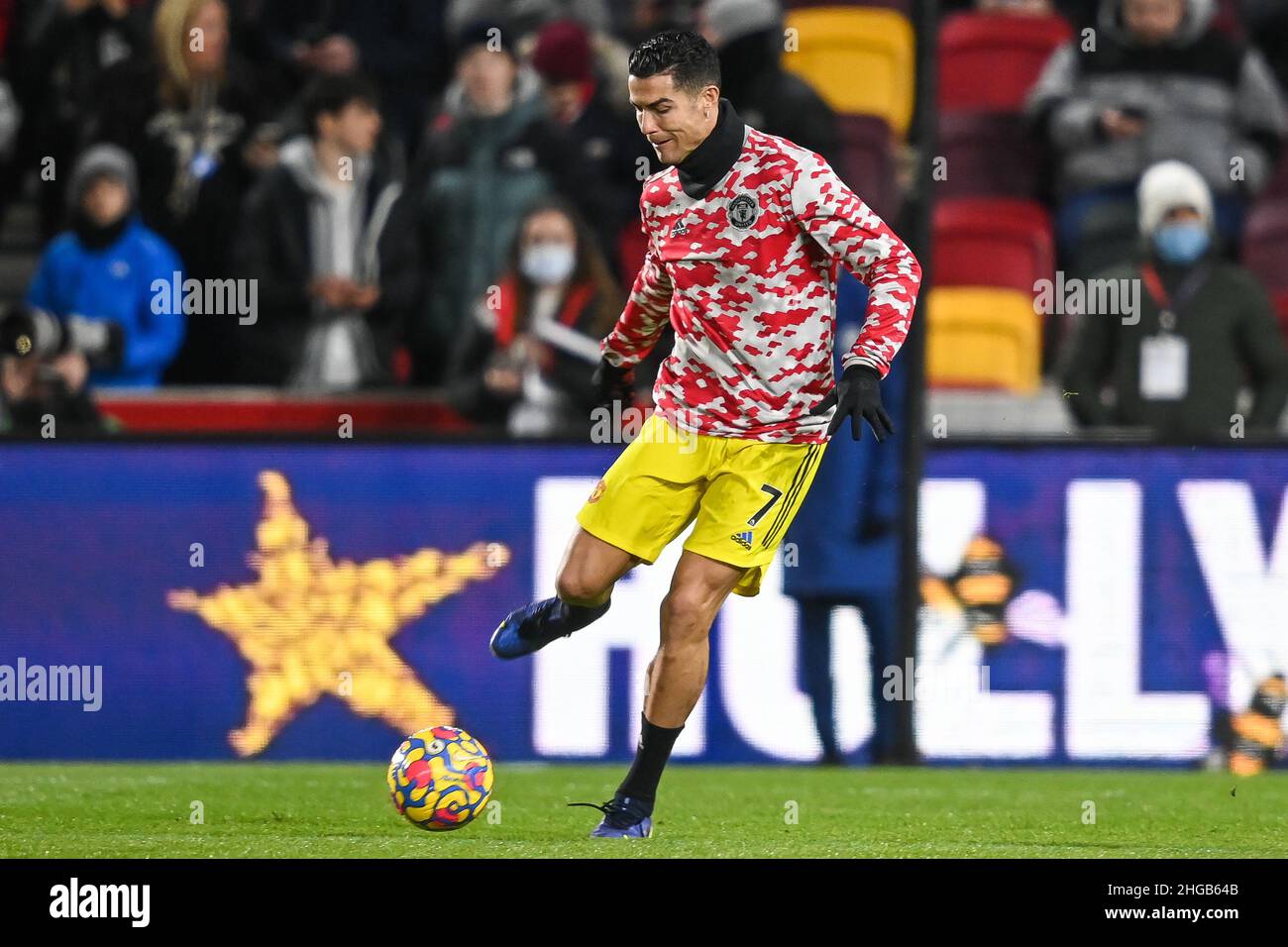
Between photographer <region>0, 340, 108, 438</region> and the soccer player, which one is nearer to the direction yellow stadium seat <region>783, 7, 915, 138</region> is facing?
the soccer player

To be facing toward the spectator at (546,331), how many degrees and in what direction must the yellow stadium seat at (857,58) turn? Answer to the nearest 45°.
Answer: approximately 45° to its right

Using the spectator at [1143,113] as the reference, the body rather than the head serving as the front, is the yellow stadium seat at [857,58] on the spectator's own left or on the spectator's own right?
on the spectator's own right

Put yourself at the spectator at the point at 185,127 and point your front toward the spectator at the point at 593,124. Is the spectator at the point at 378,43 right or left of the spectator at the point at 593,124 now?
left

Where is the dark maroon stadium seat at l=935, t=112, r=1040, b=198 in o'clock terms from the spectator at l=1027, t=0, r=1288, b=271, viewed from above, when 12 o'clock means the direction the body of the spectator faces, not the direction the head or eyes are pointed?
The dark maroon stadium seat is roughly at 4 o'clock from the spectator.

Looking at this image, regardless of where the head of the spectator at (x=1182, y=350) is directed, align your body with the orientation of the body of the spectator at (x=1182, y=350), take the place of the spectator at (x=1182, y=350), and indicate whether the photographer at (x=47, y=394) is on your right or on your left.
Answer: on your right

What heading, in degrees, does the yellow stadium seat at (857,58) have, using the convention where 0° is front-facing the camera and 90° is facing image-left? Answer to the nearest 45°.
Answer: approximately 0°

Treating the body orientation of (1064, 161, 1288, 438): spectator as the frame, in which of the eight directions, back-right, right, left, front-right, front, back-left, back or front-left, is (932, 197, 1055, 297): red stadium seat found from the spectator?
back-right
